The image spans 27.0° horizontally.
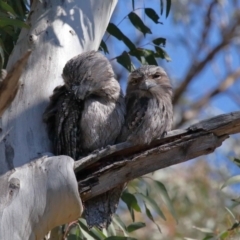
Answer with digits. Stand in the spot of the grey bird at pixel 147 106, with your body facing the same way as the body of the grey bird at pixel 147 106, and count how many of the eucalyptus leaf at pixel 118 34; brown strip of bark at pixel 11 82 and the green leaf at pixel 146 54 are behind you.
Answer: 2

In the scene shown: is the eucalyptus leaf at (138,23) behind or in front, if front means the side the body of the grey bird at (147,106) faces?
behind

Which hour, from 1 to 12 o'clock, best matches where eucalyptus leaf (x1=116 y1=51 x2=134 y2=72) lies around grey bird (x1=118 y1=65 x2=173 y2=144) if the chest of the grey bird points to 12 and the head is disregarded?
The eucalyptus leaf is roughly at 6 o'clock from the grey bird.

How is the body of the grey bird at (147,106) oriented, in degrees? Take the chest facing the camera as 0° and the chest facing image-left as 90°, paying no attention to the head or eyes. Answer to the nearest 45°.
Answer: approximately 0°

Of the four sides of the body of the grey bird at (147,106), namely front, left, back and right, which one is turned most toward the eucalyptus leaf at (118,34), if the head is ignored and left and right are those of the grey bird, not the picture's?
back

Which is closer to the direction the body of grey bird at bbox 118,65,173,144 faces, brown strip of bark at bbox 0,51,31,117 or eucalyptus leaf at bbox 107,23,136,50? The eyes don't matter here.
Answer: the brown strip of bark

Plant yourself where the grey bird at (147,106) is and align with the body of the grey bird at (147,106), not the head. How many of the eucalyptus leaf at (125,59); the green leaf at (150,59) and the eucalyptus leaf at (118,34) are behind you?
3

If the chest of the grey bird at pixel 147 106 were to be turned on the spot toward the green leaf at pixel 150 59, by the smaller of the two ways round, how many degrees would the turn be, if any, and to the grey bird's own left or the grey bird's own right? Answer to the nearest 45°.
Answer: approximately 180°

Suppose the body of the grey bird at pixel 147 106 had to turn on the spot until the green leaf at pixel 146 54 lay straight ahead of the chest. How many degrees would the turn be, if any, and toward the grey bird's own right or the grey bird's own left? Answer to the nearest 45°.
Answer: approximately 180°
